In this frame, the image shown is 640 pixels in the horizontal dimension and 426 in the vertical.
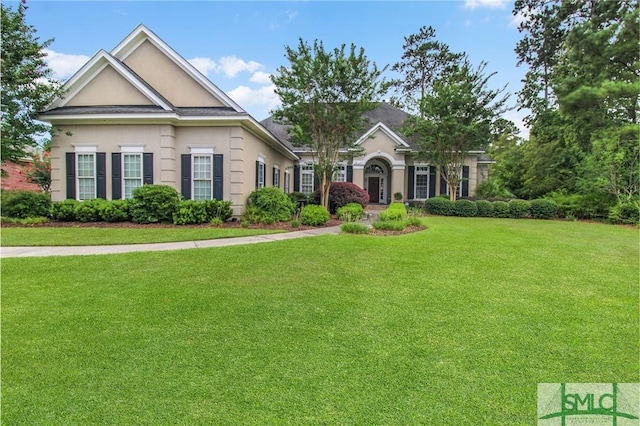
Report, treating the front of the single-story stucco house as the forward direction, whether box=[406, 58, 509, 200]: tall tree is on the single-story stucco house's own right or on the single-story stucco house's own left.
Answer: on the single-story stucco house's own left

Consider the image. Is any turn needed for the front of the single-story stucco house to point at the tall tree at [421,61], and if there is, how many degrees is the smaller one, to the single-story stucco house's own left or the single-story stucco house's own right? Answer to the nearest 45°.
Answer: approximately 135° to the single-story stucco house's own left

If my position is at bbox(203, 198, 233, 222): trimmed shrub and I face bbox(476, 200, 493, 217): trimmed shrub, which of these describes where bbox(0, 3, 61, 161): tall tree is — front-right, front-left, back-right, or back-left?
back-left

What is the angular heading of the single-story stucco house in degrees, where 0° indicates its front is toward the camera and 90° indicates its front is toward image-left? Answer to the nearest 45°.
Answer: approximately 0°

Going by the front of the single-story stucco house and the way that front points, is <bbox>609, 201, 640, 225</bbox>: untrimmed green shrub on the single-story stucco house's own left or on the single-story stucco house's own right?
on the single-story stucco house's own left

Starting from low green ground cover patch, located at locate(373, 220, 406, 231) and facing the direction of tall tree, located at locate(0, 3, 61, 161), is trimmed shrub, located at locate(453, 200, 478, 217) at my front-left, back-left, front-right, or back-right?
back-right

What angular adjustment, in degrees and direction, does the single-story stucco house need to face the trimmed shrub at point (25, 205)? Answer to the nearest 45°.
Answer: approximately 90° to its right
